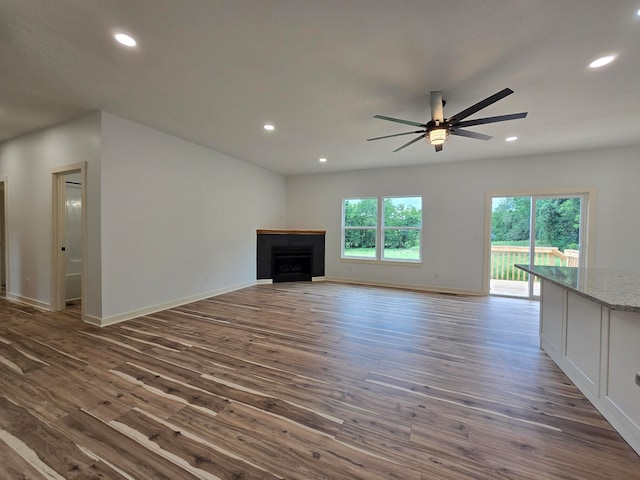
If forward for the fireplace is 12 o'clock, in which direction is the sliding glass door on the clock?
The sliding glass door is roughly at 10 o'clock from the fireplace.

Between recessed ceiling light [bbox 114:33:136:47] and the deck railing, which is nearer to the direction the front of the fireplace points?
the recessed ceiling light

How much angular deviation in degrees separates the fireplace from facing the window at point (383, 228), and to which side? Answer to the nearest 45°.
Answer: approximately 90° to its left

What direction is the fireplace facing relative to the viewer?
toward the camera

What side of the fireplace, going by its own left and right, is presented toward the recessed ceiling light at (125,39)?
front

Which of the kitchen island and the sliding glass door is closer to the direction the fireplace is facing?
the kitchen island

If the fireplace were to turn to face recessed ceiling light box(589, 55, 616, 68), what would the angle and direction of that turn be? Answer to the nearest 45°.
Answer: approximately 45° to its left

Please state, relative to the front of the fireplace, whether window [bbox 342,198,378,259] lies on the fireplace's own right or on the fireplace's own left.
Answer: on the fireplace's own left

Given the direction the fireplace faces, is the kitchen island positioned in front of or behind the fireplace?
in front

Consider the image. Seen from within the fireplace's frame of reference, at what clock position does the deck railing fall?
The deck railing is roughly at 10 o'clock from the fireplace.
